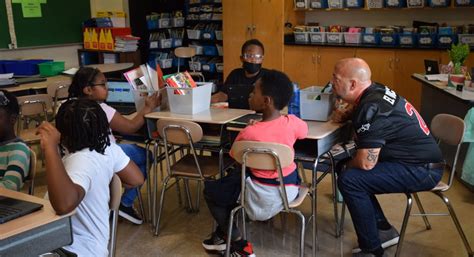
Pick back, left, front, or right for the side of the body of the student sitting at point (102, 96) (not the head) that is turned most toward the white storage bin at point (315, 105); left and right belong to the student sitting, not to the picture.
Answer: front

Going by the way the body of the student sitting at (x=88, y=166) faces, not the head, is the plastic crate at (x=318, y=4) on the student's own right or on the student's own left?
on the student's own right

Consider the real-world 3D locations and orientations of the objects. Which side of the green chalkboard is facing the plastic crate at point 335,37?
left

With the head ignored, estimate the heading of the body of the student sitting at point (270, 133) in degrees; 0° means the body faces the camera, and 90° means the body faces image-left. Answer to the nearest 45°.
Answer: approximately 135°

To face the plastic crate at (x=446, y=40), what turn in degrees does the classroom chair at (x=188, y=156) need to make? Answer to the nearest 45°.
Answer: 0° — it already faces it

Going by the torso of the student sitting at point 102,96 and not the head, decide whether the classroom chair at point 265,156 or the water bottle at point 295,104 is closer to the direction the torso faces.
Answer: the water bottle

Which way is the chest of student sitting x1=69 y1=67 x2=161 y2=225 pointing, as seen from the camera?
to the viewer's right

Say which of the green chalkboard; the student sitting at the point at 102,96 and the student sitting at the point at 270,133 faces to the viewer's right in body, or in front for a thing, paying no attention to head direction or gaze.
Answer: the student sitting at the point at 102,96

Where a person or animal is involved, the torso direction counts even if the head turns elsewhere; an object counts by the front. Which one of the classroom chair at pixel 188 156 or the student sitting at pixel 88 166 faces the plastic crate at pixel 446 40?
the classroom chair

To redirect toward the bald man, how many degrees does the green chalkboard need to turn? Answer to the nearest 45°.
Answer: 0° — it already faces them

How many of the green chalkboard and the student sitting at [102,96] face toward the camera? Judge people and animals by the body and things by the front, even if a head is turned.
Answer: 1

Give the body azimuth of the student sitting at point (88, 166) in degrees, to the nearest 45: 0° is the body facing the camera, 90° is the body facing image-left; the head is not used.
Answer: approximately 135°

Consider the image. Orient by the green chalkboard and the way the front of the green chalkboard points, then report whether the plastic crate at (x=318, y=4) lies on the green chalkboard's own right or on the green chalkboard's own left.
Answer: on the green chalkboard's own left
